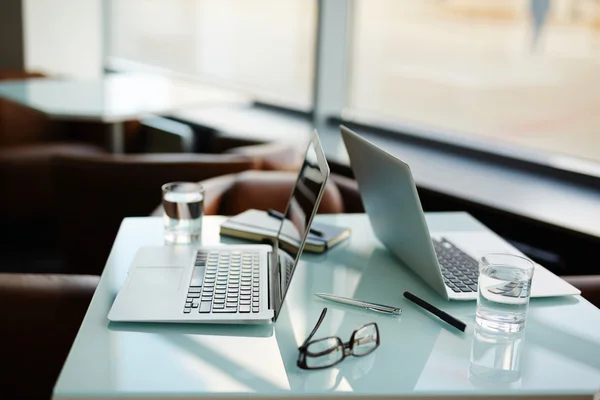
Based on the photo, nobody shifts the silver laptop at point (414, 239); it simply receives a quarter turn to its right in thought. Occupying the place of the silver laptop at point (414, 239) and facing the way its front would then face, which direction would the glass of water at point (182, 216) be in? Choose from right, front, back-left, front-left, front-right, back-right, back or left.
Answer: back-right

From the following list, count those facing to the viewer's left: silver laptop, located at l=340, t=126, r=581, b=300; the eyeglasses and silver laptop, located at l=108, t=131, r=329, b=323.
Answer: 1

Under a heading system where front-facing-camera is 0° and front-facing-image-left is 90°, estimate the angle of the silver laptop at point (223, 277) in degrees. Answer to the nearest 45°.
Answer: approximately 90°

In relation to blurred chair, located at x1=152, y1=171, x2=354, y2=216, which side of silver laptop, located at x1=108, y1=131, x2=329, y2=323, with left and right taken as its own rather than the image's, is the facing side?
right

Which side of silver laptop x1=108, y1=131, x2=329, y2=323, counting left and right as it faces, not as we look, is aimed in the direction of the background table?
right

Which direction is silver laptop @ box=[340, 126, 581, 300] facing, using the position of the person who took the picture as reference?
facing away from the viewer and to the right of the viewer

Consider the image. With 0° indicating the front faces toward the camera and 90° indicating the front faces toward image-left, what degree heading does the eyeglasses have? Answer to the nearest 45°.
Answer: approximately 315°

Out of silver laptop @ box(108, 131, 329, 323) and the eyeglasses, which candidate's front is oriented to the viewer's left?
the silver laptop
